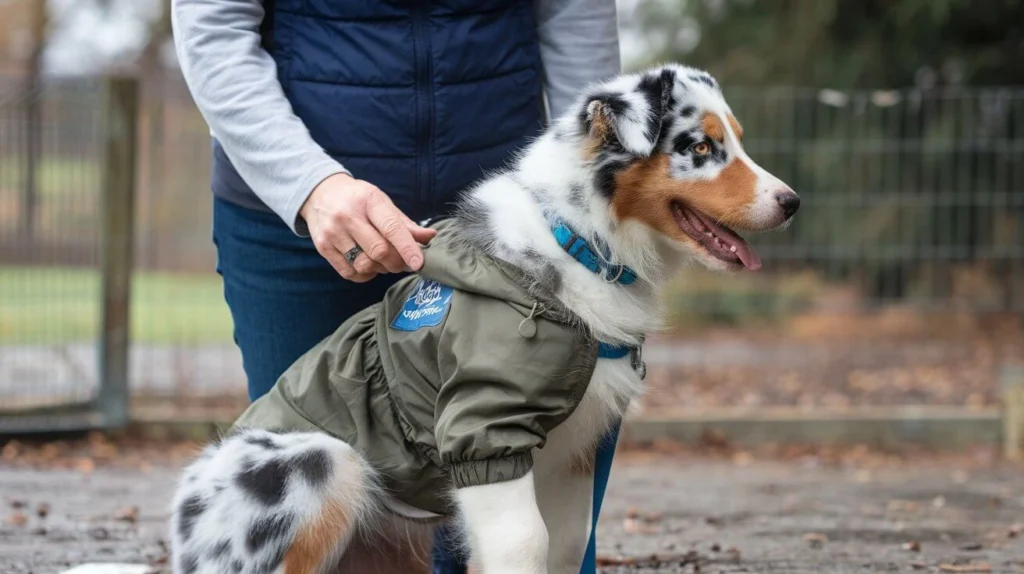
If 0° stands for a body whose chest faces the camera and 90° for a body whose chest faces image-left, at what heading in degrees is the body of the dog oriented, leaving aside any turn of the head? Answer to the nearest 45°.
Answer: approximately 270°

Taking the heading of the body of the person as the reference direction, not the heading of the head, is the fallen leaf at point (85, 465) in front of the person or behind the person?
behind

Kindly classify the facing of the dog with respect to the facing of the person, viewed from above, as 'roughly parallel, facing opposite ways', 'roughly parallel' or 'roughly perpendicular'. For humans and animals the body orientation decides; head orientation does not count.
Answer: roughly perpendicular

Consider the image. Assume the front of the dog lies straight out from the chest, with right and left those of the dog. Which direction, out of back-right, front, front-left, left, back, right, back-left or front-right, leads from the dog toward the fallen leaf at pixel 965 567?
front-left

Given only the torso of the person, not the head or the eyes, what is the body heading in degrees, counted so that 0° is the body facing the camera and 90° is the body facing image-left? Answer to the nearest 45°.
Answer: approximately 0°
